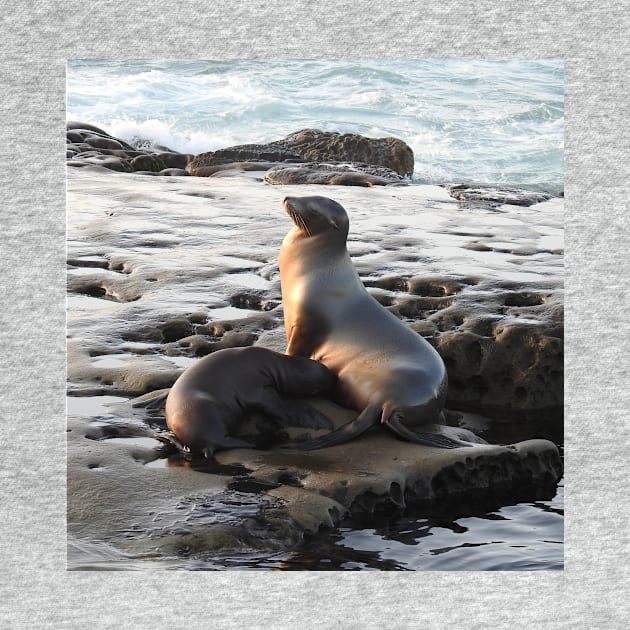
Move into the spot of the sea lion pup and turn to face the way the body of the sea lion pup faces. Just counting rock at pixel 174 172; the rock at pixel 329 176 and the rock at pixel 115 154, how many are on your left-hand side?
3

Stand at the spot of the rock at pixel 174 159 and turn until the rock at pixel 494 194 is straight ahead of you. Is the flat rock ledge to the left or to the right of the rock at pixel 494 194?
right

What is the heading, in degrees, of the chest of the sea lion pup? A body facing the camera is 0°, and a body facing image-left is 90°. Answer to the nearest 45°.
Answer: approximately 270°

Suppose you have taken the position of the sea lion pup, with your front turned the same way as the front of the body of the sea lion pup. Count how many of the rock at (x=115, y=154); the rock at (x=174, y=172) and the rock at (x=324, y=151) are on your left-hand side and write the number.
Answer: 3

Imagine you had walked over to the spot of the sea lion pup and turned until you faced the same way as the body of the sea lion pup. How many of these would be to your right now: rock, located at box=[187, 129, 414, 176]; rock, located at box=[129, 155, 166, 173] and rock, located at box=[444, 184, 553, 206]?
0

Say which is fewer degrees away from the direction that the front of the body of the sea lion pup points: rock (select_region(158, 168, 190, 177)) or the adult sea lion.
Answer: the adult sea lion

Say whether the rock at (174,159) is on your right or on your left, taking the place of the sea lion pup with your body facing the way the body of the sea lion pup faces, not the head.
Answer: on your left

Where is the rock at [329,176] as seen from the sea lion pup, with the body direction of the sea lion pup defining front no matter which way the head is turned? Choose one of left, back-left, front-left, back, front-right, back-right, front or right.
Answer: left

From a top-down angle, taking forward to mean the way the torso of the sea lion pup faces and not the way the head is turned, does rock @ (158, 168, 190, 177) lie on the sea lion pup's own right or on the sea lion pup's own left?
on the sea lion pup's own left

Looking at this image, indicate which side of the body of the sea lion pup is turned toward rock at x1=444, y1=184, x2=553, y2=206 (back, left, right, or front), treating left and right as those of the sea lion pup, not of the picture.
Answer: left

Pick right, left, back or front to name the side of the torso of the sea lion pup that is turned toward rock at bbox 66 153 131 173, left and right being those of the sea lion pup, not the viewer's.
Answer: left
